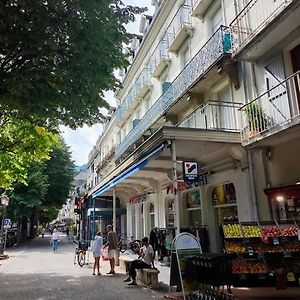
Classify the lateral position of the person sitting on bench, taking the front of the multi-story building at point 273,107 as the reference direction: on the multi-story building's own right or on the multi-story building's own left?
on the multi-story building's own right

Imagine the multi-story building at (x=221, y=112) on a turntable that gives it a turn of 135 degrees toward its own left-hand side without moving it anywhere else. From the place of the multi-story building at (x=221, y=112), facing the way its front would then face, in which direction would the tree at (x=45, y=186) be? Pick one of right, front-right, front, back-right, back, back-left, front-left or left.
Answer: back-left

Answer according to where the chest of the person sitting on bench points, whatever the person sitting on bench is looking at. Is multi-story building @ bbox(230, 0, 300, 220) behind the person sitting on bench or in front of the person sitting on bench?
behind

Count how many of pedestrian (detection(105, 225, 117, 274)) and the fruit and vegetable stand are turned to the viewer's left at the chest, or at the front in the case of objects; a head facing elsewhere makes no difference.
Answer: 1

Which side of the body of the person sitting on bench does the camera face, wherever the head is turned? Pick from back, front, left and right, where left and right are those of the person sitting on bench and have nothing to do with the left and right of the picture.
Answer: left
